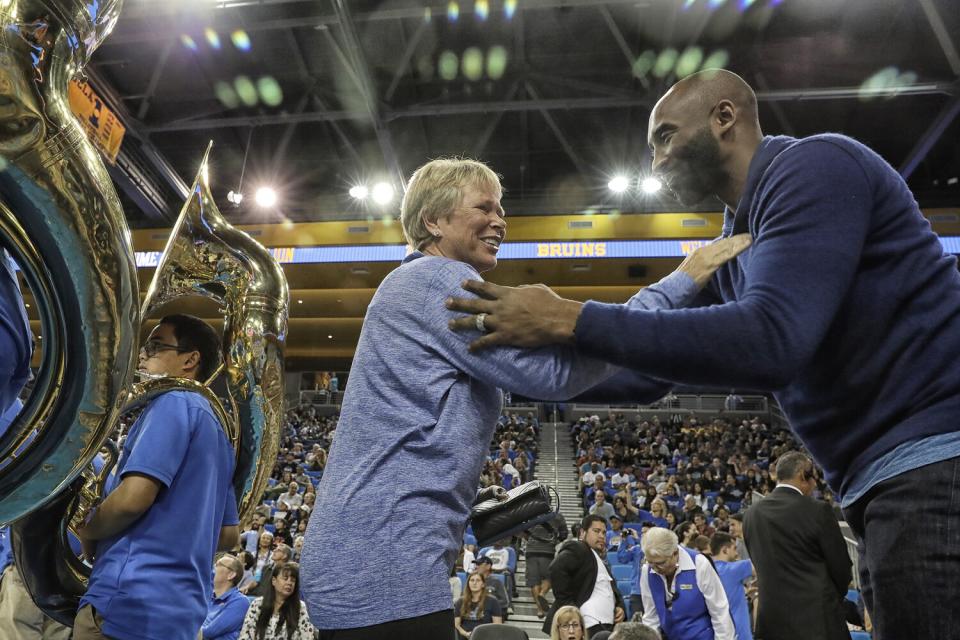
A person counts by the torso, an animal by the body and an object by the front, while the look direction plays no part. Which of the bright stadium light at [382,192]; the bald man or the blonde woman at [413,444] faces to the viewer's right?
the blonde woman

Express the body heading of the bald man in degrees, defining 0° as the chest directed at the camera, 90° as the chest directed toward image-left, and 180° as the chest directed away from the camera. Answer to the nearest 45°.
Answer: approximately 90°

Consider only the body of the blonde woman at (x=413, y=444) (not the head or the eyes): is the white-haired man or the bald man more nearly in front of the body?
the bald man

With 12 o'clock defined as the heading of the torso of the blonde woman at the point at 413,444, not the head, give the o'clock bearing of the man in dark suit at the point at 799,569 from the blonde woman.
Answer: The man in dark suit is roughly at 10 o'clock from the blonde woman.

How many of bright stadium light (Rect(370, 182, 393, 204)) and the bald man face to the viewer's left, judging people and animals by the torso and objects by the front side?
1

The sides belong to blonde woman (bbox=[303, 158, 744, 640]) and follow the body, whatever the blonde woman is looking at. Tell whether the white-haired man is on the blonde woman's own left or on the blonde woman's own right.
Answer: on the blonde woman's own left

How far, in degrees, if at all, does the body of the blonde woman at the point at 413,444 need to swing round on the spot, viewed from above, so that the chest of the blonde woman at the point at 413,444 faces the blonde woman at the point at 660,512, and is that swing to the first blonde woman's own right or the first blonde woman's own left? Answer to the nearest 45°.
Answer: approximately 90° to the first blonde woman's own left

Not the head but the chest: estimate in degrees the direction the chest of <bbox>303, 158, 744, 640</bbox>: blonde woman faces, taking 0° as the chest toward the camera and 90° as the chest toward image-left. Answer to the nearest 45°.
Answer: approximately 270°
